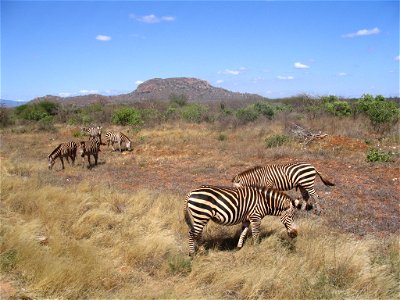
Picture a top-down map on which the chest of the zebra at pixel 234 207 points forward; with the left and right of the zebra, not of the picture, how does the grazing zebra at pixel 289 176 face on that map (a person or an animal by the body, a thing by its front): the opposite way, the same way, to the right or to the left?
the opposite way

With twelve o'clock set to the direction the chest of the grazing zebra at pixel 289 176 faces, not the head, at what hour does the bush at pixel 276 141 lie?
The bush is roughly at 3 o'clock from the grazing zebra.

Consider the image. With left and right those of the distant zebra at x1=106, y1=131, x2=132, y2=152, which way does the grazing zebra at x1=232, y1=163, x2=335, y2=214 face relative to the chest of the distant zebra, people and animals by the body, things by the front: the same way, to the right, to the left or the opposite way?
the opposite way

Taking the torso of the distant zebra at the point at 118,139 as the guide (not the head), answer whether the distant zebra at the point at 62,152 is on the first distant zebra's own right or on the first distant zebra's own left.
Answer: on the first distant zebra's own right

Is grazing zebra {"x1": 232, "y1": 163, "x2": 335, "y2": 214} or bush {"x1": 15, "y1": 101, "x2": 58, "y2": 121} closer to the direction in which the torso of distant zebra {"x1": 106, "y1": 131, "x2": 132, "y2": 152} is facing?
the grazing zebra

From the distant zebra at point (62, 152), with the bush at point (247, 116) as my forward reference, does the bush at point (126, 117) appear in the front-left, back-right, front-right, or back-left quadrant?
front-left

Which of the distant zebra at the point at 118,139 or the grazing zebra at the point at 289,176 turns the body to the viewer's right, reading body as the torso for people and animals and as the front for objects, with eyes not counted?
the distant zebra

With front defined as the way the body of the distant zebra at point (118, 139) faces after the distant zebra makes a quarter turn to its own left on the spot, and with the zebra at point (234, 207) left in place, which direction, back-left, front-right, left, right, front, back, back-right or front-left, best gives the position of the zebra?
back

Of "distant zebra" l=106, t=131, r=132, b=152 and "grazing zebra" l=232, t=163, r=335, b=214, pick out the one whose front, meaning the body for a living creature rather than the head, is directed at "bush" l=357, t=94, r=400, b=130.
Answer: the distant zebra

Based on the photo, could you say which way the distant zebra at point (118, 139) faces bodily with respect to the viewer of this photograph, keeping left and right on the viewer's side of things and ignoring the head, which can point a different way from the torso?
facing to the right of the viewer

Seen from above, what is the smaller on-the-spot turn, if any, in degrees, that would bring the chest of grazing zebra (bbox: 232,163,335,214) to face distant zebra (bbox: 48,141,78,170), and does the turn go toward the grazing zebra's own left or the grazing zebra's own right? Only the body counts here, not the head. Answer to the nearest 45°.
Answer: approximately 45° to the grazing zebra's own right

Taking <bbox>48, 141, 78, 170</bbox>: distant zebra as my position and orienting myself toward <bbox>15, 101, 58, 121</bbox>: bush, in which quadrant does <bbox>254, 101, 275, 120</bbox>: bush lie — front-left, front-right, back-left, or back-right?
front-right

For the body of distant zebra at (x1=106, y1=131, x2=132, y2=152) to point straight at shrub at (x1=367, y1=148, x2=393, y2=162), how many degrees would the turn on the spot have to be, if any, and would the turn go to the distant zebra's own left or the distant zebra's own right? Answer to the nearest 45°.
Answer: approximately 45° to the distant zebra's own right

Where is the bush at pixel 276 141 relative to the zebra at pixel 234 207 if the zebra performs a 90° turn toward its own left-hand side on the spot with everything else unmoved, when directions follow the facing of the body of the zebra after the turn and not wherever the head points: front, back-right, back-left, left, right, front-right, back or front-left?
front

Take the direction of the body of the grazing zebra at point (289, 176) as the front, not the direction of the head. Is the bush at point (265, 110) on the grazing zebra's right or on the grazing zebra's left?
on the grazing zebra's right

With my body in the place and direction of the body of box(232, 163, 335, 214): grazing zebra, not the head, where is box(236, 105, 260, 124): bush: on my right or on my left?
on my right

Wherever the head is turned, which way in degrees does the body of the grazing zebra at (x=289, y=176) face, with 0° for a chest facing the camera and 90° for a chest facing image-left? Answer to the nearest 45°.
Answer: approximately 90°

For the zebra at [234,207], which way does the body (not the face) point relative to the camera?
to the viewer's right
